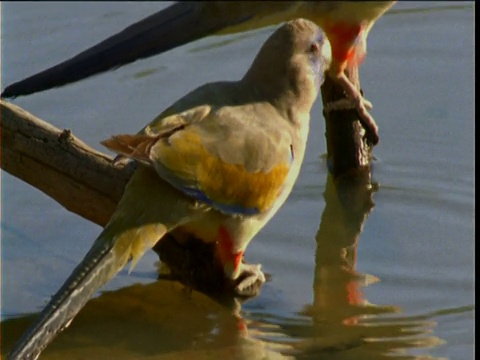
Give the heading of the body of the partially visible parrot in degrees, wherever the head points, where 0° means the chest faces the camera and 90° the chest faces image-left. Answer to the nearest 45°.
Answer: approximately 270°
